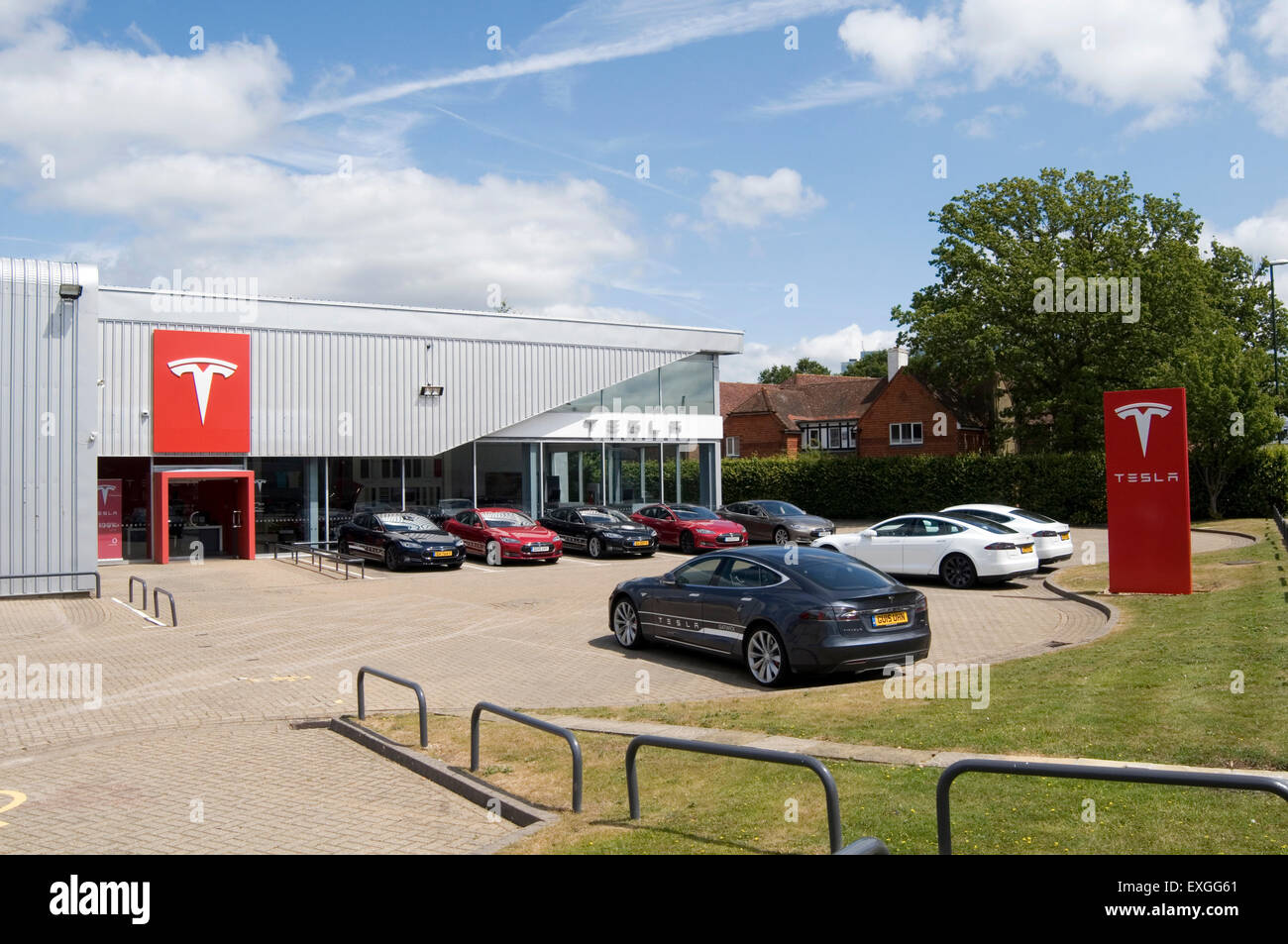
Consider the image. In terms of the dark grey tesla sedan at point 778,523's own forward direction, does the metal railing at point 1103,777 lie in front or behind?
in front

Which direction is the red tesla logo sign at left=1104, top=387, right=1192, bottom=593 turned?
toward the camera

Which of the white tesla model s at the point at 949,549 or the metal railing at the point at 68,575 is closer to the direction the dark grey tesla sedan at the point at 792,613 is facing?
the metal railing

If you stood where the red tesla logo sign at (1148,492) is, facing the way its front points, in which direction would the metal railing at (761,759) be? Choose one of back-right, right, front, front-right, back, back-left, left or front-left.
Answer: front

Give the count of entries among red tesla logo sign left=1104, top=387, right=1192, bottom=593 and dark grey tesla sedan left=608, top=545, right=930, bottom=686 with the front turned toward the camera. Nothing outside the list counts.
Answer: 1

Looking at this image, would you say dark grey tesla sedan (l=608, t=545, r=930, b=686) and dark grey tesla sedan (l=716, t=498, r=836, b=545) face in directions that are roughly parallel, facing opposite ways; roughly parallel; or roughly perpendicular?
roughly parallel, facing opposite ways

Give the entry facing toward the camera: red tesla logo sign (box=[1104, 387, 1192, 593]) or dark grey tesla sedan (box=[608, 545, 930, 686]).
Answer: the red tesla logo sign

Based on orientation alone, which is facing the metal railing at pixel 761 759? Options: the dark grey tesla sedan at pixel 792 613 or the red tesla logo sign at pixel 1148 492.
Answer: the red tesla logo sign

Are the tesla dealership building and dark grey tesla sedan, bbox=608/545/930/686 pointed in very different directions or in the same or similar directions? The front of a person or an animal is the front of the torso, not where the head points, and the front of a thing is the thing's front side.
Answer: very different directions

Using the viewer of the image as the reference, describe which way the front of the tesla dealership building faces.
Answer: facing the viewer and to the right of the viewer

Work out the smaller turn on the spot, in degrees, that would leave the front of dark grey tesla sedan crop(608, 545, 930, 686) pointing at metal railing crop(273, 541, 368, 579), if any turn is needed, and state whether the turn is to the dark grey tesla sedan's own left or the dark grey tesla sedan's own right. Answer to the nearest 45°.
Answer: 0° — it already faces it

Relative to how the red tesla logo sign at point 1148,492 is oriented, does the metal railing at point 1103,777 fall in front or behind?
in front

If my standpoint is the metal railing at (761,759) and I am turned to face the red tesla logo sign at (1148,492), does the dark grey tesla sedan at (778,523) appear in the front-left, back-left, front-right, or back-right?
front-left

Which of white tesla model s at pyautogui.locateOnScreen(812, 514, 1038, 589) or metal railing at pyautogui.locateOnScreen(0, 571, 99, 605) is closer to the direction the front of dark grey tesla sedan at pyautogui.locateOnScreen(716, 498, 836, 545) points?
the white tesla model s

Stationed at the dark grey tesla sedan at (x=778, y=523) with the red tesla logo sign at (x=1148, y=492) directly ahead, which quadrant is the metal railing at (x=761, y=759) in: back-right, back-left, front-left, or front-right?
front-right
